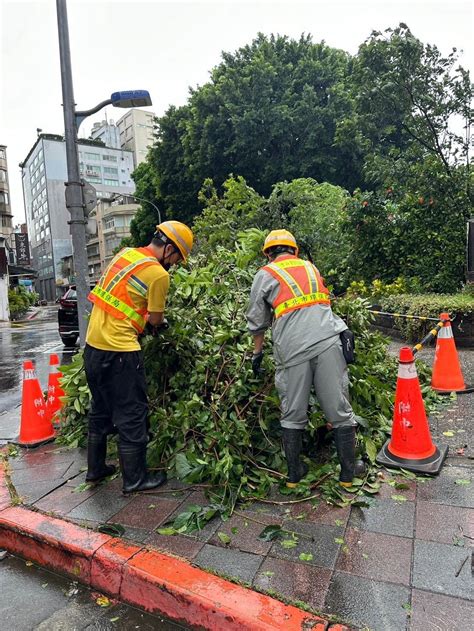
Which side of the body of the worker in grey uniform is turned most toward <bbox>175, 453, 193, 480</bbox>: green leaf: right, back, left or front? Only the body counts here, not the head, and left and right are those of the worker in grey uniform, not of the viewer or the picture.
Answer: left

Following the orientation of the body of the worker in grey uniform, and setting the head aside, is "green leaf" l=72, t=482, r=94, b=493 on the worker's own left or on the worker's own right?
on the worker's own left

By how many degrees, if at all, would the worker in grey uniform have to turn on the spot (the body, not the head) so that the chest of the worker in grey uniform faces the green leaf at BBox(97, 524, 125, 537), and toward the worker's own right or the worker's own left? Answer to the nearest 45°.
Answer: approximately 135° to the worker's own left

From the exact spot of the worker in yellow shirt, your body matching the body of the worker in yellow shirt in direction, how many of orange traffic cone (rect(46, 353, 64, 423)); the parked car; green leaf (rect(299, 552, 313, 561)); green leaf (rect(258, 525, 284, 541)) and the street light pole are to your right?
2

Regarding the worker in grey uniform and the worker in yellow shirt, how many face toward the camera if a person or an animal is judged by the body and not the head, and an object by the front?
0

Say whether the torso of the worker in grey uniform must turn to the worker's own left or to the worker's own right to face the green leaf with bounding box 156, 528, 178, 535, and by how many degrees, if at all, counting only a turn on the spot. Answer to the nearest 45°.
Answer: approximately 135° to the worker's own left

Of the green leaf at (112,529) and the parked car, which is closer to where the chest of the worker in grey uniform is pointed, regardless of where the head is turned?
the parked car

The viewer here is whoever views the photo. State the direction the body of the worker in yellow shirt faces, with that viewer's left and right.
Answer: facing away from the viewer and to the right of the viewer

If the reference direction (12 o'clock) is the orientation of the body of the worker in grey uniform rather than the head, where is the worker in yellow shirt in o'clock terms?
The worker in yellow shirt is roughly at 9 o'clock from the worker in grey uniform.

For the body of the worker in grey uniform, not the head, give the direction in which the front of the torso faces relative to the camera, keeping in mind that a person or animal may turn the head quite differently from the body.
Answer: away from the camera

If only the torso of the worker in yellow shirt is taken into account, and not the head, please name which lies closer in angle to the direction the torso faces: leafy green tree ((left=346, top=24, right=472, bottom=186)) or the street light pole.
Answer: the leafy green tree

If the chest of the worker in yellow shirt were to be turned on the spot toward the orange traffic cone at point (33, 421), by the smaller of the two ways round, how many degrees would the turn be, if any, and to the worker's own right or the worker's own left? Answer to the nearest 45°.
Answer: approximately 90° to the worker's own left

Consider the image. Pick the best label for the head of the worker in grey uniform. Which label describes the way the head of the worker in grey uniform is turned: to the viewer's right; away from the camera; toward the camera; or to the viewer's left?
away from the camera
